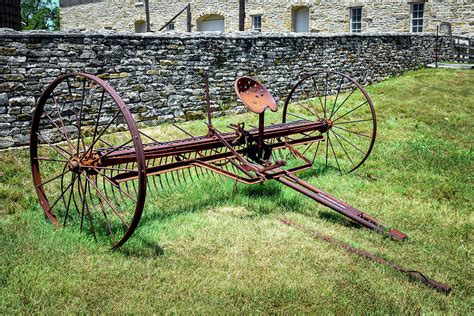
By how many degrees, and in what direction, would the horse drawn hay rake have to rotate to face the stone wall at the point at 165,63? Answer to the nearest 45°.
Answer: approximately 135° to its left

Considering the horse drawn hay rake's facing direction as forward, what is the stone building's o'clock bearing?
The stone building is roughly at 8 o'clock from the horse drawn hay rake.

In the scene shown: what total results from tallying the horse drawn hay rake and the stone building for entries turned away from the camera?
0

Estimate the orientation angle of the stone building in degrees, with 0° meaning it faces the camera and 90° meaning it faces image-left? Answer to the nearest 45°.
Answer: approximately 0°

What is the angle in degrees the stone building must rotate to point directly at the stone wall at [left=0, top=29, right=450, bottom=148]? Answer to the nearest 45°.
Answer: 0° — it already faces it

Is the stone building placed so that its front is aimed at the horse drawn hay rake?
yes

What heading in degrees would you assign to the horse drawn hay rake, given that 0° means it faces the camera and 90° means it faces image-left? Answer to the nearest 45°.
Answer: approximately 315°
